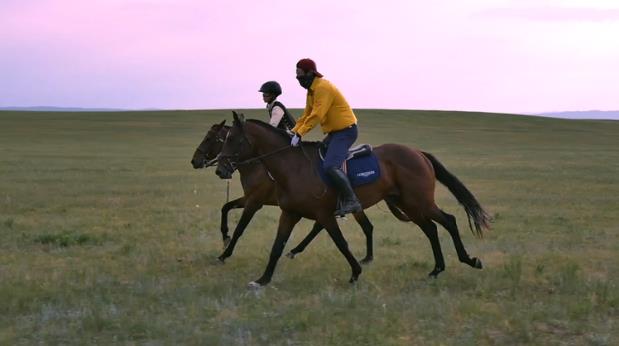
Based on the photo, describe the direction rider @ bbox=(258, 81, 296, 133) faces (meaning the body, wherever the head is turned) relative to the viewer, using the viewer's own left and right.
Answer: facing to the left of the viewer

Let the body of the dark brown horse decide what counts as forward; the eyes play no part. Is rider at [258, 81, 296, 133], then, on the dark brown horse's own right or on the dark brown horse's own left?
on the dark brown horse's own right

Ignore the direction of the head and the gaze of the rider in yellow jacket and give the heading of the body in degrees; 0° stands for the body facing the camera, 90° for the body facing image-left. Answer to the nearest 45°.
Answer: approximately 90°

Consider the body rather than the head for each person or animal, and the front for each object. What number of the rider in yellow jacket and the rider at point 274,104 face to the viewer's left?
2

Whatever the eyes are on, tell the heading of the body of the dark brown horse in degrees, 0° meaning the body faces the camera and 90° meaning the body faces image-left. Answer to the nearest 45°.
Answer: approximately 90°

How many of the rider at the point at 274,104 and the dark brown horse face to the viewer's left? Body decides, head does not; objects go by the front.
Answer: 2

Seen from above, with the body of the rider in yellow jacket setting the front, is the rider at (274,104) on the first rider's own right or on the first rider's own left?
on the first rider's own right
